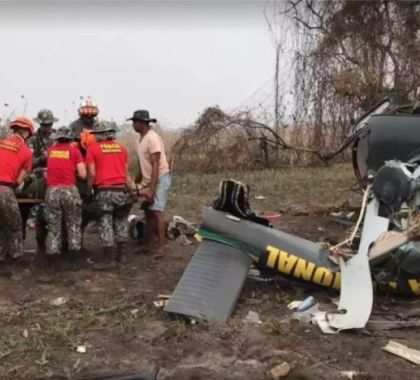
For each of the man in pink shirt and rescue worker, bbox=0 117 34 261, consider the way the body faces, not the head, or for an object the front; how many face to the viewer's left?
1

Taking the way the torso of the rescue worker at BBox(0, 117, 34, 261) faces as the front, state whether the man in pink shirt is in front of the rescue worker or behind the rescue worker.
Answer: in front

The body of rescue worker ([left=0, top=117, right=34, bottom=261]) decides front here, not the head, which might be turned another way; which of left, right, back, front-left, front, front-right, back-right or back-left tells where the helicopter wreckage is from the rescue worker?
right

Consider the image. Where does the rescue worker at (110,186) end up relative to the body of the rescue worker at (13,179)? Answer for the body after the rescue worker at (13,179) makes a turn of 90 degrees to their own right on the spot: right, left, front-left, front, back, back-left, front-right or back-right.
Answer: front-left

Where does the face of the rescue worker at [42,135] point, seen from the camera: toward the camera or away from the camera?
toward the camera

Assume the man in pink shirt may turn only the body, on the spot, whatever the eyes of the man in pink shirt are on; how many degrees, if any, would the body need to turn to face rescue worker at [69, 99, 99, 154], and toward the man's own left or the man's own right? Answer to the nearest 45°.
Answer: approximately 45° to the man's own right

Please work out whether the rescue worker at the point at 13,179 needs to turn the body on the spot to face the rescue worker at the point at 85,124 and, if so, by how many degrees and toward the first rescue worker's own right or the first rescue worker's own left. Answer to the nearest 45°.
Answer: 0° — they already face them

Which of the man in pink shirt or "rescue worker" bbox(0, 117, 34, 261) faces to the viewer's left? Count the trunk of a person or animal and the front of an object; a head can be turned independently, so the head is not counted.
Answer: the man in pink shirt

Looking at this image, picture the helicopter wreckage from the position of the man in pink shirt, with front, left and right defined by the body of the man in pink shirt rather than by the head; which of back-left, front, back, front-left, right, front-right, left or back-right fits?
back-left

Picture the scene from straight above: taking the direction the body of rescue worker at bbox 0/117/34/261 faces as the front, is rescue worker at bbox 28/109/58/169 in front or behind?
in front

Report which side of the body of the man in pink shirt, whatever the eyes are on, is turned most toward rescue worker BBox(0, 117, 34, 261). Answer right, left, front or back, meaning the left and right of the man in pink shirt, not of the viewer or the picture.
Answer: front

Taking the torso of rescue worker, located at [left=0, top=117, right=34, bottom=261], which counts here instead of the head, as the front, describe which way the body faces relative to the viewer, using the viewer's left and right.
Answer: facing away from the viewer and to the right of the viewer

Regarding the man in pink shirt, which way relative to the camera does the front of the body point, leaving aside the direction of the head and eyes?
to the viewer's left
